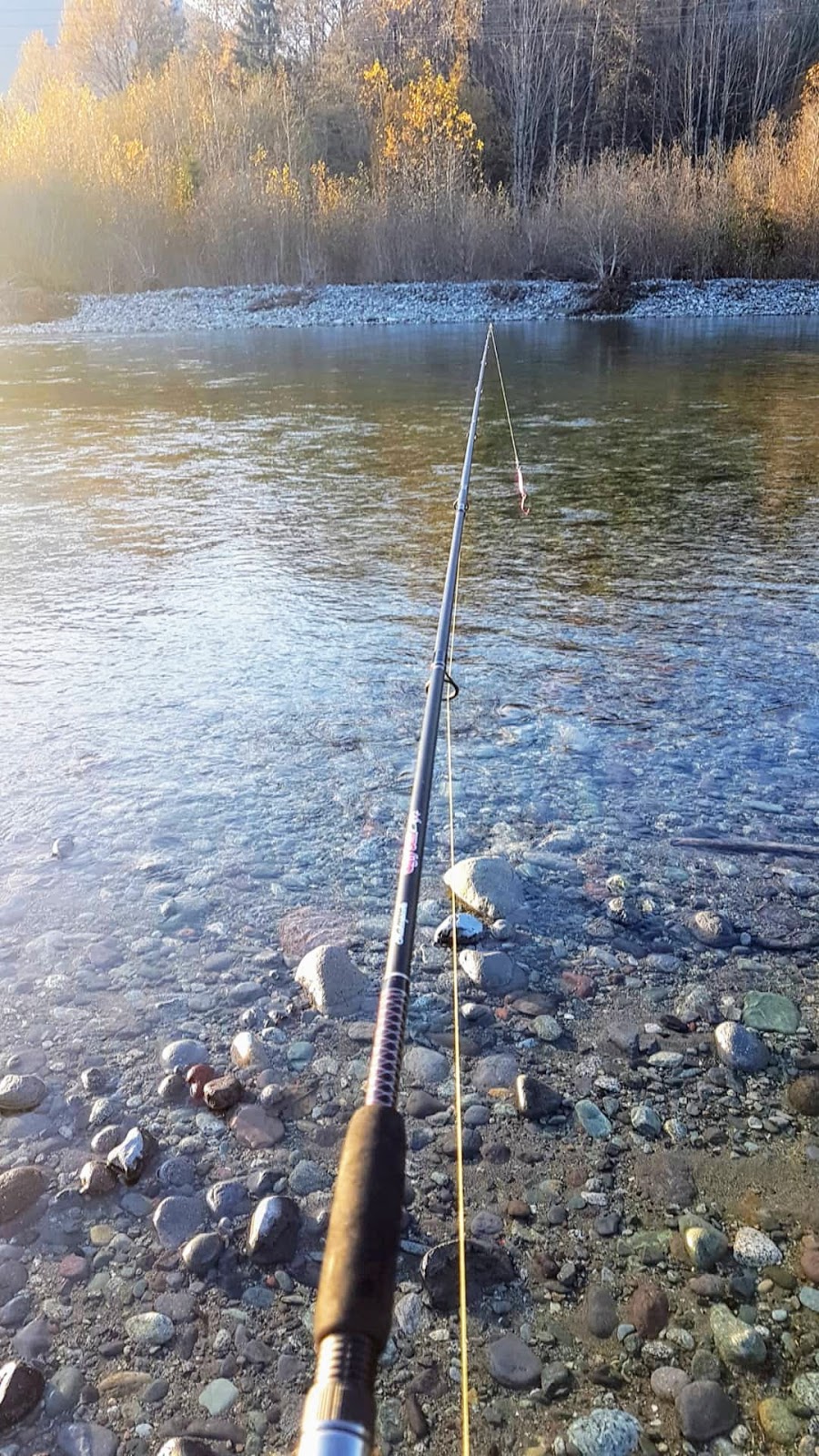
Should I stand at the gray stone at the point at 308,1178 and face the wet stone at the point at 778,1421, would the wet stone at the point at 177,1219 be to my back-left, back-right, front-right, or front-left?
back-right

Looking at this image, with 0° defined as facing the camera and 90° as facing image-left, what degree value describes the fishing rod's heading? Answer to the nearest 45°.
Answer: approximately 180°

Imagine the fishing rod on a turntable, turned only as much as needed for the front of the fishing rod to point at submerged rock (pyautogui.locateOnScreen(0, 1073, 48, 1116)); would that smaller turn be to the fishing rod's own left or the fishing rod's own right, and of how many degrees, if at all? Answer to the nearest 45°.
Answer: approximately 45° to the fishing rod's own left
